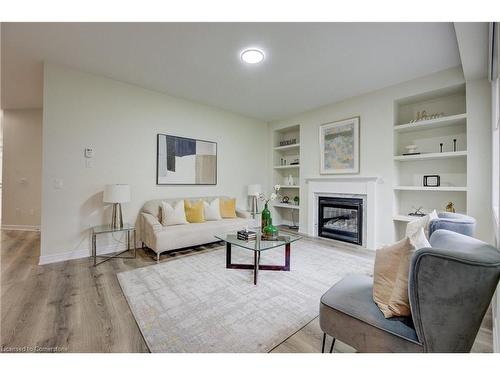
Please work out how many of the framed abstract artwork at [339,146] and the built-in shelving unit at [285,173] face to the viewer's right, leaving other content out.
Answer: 0

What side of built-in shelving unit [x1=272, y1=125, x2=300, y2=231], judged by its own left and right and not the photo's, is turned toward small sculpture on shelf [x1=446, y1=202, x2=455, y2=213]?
left

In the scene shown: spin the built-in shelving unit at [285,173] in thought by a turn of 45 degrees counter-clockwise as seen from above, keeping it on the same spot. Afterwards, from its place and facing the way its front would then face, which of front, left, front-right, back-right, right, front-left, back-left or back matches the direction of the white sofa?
front-right

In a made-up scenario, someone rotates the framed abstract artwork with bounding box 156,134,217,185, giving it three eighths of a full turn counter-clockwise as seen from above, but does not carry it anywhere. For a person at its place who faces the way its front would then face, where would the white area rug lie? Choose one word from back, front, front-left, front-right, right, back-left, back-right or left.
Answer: back

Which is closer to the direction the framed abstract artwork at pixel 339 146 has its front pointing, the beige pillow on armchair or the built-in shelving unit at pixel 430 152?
the beige pillow on armchair

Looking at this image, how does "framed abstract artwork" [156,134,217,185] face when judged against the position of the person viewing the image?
facing the viewer and to the right of the viewer

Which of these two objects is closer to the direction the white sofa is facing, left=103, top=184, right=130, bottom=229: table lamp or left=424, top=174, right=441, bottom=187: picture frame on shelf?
the picture frame on shelf

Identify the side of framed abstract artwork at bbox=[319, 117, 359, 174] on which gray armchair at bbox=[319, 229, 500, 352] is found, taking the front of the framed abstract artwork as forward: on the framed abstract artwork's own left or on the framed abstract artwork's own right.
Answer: on the framed abstract artwork's own left

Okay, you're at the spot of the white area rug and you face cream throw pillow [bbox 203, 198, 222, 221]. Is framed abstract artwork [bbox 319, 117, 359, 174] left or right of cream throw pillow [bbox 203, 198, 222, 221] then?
right

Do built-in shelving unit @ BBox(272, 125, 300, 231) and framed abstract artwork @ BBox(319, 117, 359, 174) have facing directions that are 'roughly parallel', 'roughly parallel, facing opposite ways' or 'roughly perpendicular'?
roughly parallel

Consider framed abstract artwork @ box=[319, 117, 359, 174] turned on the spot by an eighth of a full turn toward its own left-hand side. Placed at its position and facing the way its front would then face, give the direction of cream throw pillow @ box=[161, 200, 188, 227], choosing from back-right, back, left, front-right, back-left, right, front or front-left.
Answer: front-right

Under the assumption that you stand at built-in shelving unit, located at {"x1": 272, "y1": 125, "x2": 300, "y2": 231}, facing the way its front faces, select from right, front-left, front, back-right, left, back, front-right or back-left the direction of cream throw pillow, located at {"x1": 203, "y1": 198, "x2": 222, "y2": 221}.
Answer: front

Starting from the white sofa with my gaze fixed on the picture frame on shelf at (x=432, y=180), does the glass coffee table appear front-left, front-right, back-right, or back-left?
front-right

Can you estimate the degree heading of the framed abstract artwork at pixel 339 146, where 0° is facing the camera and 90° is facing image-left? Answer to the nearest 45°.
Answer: approximately 45°

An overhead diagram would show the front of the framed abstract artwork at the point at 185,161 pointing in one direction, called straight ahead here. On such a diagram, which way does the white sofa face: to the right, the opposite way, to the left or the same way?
the same way
